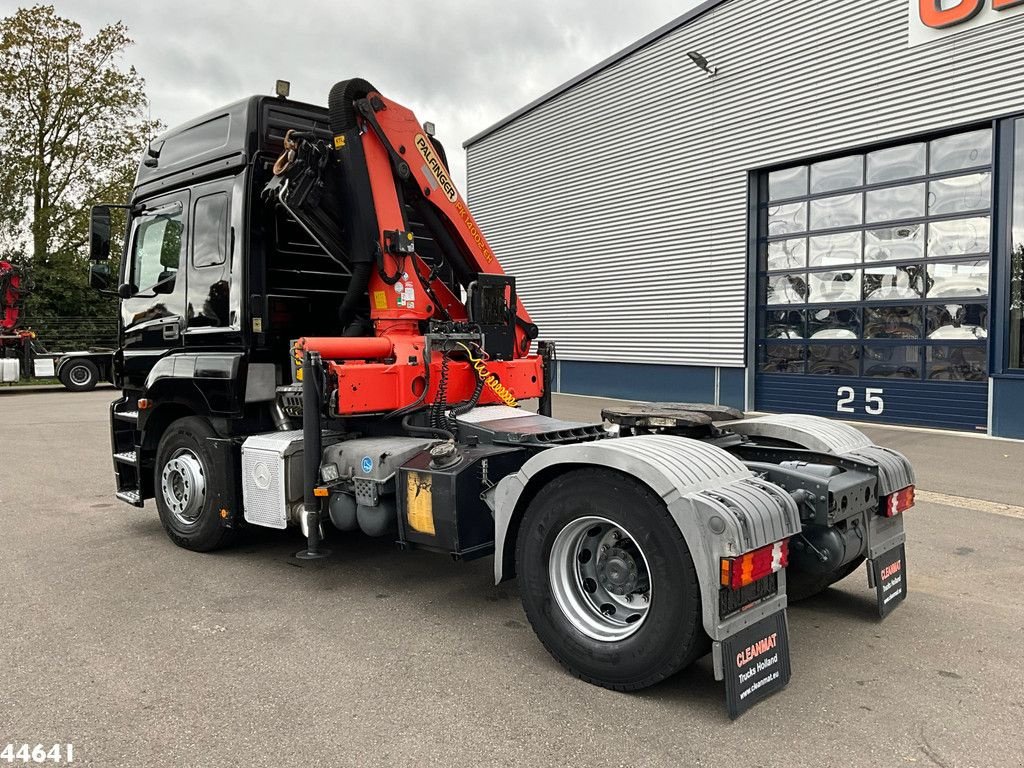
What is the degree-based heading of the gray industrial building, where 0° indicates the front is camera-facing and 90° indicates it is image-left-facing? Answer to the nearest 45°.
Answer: approximately 45°

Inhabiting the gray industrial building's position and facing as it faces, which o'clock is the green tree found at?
The green tree is roughly at 2 o'clock from the gray industrial building.

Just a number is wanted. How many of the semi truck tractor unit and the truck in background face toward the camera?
0

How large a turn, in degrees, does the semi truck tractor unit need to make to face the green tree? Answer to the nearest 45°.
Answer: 0° — it already faces it

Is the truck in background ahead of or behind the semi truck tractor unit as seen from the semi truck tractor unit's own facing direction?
ahead

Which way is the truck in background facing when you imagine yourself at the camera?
facing to the left of the viewer

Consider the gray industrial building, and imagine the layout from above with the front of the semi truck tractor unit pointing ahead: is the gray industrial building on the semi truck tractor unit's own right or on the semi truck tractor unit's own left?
on the semi truck tractor unit's own right

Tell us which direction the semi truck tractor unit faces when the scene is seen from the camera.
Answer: facing away from the viewer and to the left of the viewer

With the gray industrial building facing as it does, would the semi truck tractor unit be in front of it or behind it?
in front

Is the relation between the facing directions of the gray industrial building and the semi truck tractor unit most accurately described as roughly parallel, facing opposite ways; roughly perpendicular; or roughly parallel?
roughly perpendicular
